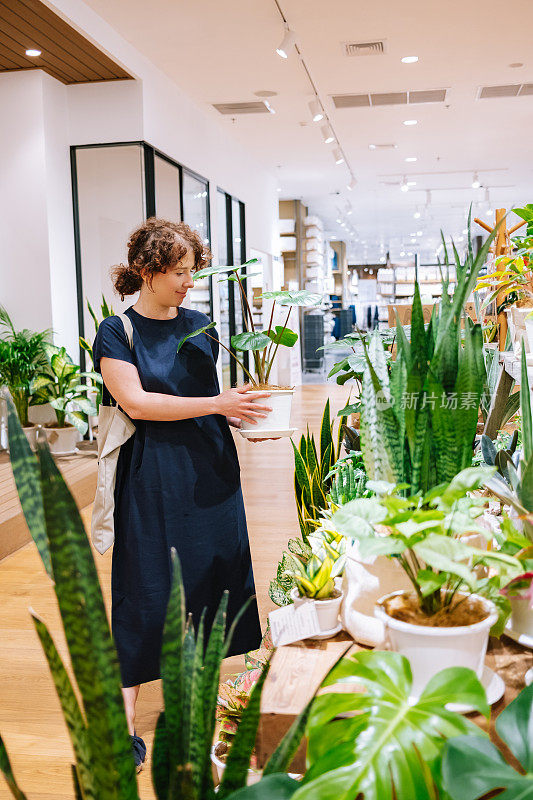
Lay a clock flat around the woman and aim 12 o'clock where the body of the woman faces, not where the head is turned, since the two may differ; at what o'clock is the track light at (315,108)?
The track light is roughly at 8 o'clock from the woman.

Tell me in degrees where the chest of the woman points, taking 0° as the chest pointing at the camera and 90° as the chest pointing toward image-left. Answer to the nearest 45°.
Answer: approximately 315°

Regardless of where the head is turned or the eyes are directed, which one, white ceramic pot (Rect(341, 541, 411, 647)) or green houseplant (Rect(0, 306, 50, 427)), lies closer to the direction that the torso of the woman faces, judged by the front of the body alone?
the white ceramic pot
